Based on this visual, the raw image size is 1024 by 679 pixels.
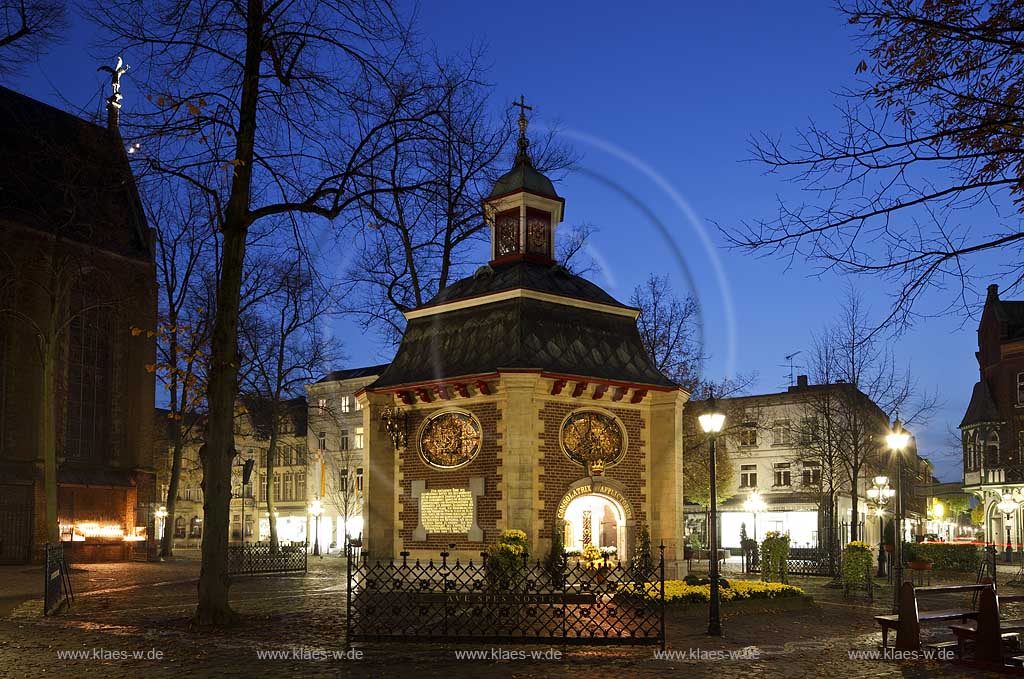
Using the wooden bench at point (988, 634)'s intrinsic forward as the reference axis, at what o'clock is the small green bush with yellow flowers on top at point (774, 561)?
The small green bush with yellow flowers on top is roughly at 1 o'clock from the wooden bench.

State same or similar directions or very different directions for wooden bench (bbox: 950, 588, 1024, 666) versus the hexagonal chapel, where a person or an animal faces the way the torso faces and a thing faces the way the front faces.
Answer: very different directions

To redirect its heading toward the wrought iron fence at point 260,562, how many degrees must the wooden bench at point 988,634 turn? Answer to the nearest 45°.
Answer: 0° — it already faces it

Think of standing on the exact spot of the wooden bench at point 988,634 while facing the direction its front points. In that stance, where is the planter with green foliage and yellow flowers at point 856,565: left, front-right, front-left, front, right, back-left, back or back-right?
front-right

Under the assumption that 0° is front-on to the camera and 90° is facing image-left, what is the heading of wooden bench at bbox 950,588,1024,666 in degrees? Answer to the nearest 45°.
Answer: approximately 135°

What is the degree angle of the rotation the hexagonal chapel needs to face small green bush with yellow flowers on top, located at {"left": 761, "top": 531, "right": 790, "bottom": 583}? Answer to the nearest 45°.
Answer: approximately 90° to its left
